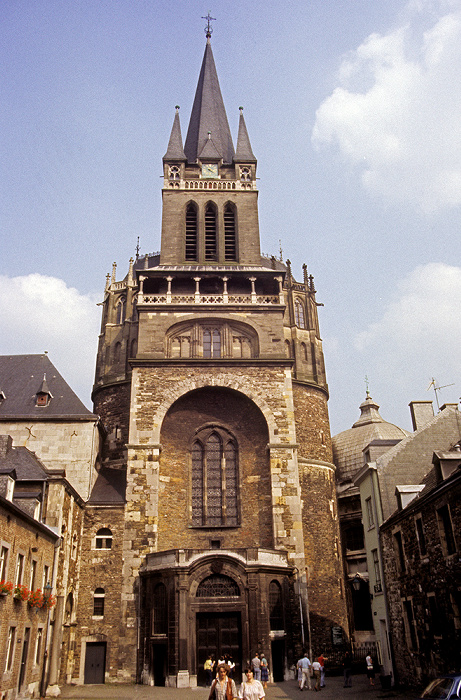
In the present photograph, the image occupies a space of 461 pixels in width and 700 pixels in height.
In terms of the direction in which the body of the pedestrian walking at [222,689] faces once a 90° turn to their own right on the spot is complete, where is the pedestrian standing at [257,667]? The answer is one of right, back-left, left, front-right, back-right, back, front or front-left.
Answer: right

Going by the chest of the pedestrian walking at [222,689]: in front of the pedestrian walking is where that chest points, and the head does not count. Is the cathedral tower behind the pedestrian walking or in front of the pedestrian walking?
behind

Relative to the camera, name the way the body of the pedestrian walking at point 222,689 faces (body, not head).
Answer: toward the camera

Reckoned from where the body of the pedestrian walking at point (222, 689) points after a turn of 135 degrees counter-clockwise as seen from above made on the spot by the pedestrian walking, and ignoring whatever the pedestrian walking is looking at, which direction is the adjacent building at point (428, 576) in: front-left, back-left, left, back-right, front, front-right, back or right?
front

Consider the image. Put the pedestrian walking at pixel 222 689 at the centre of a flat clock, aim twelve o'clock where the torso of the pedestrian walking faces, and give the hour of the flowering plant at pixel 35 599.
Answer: The flowering plant is roughly at 5 o'clock from the pedestrian walking.

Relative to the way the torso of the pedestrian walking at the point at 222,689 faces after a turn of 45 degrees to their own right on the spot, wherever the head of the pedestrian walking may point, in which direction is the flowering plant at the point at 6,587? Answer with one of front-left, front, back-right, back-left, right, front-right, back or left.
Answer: right

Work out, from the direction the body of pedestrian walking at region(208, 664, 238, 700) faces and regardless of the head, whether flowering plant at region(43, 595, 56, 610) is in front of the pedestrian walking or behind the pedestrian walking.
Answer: behind
